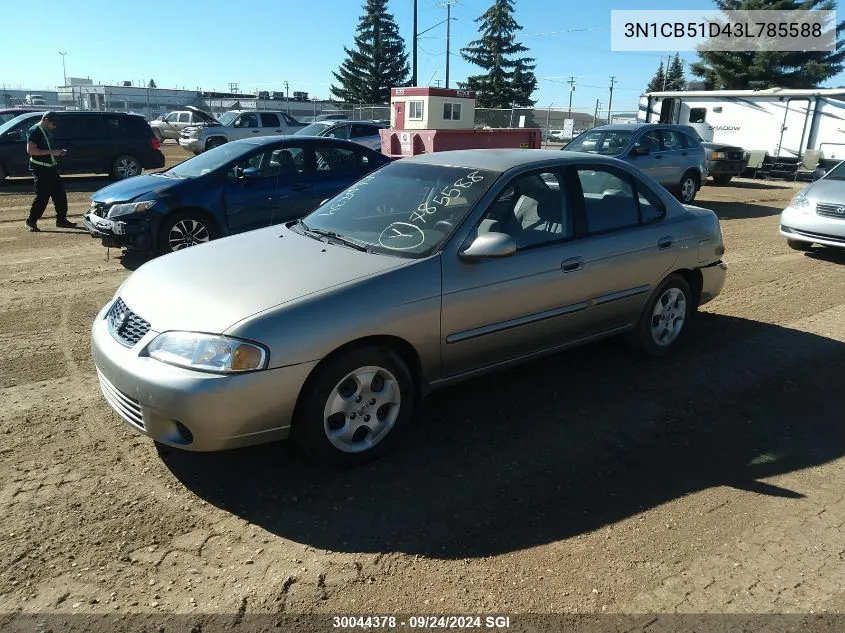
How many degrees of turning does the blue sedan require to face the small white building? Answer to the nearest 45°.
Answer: approximately 180°

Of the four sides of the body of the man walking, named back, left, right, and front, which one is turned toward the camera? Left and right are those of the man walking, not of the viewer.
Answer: right

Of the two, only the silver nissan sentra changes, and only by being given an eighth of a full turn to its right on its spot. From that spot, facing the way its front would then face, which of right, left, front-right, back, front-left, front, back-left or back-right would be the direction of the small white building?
right

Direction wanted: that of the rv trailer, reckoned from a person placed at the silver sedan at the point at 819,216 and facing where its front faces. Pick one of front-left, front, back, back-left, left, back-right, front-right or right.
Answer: back-right

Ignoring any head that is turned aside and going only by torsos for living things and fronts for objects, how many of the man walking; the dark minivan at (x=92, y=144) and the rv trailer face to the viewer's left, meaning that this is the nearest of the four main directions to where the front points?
1

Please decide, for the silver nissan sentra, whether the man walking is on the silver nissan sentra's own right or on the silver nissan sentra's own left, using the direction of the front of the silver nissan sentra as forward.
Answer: on the silver nissan sentra's own right

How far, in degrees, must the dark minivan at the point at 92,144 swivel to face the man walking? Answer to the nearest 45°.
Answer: approximately 90° to its left

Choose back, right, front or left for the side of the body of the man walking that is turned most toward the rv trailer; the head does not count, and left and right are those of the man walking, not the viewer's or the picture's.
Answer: front

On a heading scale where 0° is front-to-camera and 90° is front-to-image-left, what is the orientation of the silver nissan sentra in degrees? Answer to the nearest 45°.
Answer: approximately 45°

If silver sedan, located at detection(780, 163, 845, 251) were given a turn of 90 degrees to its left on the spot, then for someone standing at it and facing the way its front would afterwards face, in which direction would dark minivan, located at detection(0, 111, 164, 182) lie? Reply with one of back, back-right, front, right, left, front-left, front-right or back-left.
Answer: back-right

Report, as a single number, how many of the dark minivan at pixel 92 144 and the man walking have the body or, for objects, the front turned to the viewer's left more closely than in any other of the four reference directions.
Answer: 1

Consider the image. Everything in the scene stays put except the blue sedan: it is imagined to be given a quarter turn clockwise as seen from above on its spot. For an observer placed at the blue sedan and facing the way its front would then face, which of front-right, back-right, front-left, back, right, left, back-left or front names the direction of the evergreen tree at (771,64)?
right

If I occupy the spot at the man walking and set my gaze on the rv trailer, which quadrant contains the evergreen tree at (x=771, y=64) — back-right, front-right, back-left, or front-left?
front-left

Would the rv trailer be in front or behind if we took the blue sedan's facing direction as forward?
behind

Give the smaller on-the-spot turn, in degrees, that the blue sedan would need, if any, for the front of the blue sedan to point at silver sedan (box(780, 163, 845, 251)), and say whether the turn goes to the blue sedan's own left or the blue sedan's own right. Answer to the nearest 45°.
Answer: approximately 135° to the blue sedan's own left

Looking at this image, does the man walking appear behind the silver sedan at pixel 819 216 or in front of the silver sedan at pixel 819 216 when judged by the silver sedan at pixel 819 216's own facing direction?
in front

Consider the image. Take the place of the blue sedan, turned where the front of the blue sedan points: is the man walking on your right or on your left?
on your right
